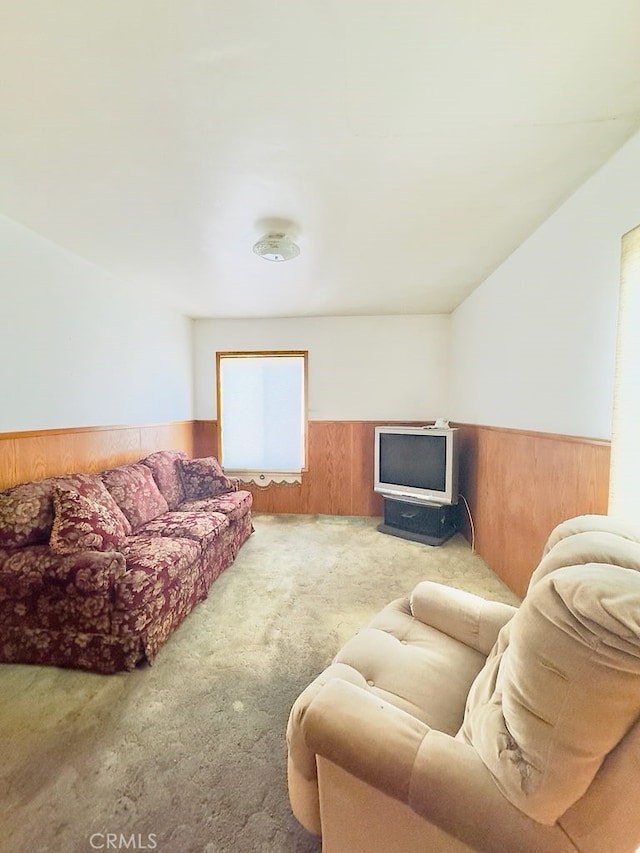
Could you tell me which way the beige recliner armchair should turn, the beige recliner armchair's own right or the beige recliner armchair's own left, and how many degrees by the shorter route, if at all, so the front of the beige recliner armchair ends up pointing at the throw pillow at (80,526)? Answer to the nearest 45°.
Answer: approximately 45° to the beige recliner armchair's own left

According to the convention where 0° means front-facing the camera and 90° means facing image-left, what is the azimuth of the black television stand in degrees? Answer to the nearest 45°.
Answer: approximately 45°

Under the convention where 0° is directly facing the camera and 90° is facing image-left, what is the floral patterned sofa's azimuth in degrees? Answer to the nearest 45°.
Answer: approximately 315°

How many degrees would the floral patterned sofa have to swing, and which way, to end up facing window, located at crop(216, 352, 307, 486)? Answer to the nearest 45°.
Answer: approximately 90° to its left

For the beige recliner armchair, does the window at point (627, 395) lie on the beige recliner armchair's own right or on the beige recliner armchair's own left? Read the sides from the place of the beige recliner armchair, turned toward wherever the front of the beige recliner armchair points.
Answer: on the beige recliner armchair's own right

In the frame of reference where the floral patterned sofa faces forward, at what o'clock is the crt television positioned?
The crt television is roughly at 10 o'clock from the floral patterned sofa.

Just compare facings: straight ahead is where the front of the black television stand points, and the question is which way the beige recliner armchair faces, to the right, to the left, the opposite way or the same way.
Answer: to the right

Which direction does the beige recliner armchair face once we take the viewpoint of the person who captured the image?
facing away from the viewer and to the left of the viewer

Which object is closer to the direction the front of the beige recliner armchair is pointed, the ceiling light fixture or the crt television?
the ceiling light fixture

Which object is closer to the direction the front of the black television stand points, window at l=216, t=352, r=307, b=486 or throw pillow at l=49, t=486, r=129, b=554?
the throw pillow

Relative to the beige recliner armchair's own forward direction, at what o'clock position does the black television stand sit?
The black television stand is roughly at 1 o'clock from the beige recliner armchair.

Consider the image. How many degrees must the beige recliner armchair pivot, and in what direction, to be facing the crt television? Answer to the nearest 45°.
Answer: approximately 45° to its right
